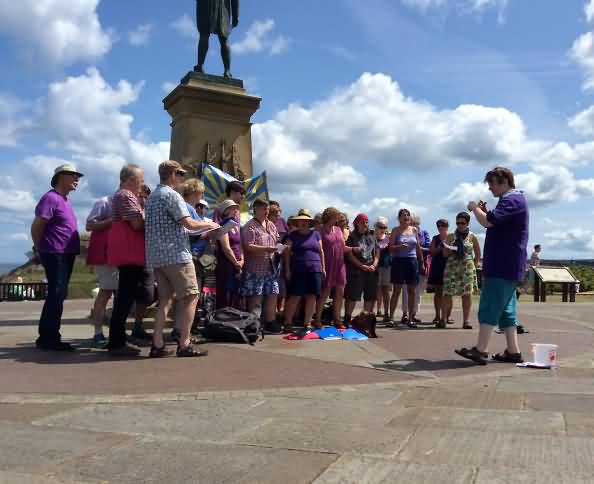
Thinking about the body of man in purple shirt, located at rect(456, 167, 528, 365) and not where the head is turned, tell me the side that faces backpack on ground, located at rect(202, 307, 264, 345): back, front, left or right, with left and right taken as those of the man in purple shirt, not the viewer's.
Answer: front

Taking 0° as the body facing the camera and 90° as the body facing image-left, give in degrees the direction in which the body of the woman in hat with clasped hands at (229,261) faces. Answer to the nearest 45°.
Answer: approximately 315°

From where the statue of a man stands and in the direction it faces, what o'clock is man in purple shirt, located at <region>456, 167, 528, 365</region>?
The man in purple shirt is roughly at 11 o'clock from the statue of a man.

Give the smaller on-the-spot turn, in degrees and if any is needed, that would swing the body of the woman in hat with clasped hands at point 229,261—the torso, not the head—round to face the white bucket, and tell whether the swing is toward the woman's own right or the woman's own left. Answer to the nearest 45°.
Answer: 0° — they already face it

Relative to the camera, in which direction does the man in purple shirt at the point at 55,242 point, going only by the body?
to the viewer's right

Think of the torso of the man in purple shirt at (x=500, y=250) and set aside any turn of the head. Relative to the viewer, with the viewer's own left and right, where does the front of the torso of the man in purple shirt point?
facing to the left of the viewer

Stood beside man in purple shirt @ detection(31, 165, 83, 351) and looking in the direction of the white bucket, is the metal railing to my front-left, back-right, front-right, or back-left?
back-left

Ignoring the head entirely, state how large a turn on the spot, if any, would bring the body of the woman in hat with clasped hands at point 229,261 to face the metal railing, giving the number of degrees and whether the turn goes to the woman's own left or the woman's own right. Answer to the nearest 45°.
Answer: approximately 180°

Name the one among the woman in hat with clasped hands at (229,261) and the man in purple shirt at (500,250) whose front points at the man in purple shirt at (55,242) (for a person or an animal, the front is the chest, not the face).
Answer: the man in purple shirt at (500,250)

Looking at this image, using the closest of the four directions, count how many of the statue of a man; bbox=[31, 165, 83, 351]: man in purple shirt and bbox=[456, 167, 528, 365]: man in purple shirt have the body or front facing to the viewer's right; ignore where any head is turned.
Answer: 1

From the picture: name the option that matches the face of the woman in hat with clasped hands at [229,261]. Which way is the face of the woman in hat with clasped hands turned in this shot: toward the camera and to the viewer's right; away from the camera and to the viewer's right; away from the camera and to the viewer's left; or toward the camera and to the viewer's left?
toward the camera and to the viewer's right

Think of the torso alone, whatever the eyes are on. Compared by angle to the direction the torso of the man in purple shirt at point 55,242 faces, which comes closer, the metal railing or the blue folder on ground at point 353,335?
the blue folder on ground

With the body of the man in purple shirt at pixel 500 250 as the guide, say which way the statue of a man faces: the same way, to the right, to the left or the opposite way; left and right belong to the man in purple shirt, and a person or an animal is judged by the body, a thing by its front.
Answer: to the left

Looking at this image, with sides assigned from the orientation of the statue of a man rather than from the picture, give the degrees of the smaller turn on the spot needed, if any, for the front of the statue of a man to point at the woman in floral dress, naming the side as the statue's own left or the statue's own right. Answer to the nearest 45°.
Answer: approximately 45° to the statue's own left

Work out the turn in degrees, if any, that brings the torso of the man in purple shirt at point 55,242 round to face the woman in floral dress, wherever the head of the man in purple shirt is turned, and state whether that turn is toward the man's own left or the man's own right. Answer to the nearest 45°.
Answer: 0° — they already face them

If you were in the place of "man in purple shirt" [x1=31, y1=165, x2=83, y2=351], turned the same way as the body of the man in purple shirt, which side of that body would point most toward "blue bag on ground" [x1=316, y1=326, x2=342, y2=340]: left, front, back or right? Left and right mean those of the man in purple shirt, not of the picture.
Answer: front

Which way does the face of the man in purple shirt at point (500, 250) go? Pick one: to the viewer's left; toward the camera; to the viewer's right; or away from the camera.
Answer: to the viewer's left
